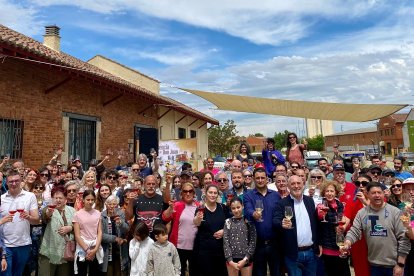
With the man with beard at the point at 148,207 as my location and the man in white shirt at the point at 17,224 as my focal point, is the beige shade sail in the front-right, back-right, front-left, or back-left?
back-right

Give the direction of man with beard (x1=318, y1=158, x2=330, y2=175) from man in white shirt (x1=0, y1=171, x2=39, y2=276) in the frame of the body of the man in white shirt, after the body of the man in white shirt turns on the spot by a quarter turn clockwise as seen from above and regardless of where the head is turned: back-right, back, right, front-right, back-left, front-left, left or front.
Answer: back

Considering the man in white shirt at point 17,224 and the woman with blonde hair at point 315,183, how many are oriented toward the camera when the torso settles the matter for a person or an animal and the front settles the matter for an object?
2

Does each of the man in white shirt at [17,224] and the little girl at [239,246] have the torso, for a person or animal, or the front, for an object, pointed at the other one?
no

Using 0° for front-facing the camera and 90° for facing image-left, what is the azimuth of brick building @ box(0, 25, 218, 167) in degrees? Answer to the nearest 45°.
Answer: approximately 315°

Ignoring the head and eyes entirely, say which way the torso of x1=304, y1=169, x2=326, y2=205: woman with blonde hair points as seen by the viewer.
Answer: toward the camera

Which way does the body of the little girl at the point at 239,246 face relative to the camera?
toward the camera

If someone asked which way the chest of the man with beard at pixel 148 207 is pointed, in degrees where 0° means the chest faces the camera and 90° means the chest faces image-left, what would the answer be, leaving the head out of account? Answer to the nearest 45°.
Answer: approximately 0°

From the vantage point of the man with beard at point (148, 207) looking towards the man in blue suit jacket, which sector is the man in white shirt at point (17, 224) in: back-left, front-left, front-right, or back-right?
back-right

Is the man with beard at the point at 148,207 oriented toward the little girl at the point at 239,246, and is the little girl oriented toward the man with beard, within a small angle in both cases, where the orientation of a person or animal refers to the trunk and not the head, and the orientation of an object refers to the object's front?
no

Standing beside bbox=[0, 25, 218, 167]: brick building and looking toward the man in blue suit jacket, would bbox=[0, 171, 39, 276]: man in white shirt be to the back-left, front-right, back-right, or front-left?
front-right

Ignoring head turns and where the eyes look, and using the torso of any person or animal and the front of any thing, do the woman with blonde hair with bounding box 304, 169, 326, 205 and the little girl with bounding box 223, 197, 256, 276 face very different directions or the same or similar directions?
same or similar directions

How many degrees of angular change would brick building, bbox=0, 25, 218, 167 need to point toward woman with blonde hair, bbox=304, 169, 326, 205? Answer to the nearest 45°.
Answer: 0° — it already faces them

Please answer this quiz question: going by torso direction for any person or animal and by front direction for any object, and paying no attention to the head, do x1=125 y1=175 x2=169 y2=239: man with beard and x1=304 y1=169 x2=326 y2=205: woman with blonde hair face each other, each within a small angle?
no

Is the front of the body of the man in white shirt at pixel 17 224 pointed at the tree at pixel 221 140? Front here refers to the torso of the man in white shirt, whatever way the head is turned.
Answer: no

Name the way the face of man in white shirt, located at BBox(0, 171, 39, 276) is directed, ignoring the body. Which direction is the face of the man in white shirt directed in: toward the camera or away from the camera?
toward the camera

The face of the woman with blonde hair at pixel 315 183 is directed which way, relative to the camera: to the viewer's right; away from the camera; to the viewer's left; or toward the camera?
toward the camera

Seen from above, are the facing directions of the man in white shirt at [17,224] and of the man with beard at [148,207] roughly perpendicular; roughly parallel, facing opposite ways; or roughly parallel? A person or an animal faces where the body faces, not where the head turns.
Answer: roughly parallel

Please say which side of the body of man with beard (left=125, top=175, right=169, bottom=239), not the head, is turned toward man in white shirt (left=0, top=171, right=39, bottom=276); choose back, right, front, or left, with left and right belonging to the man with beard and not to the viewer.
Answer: right

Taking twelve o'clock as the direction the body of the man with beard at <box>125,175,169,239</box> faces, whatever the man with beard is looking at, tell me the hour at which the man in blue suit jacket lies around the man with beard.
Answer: The man in blue suit jacket is roughly at 10 o'clock from the man with beard.

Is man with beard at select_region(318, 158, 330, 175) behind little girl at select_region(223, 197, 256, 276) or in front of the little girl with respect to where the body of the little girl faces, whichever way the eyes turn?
behind
